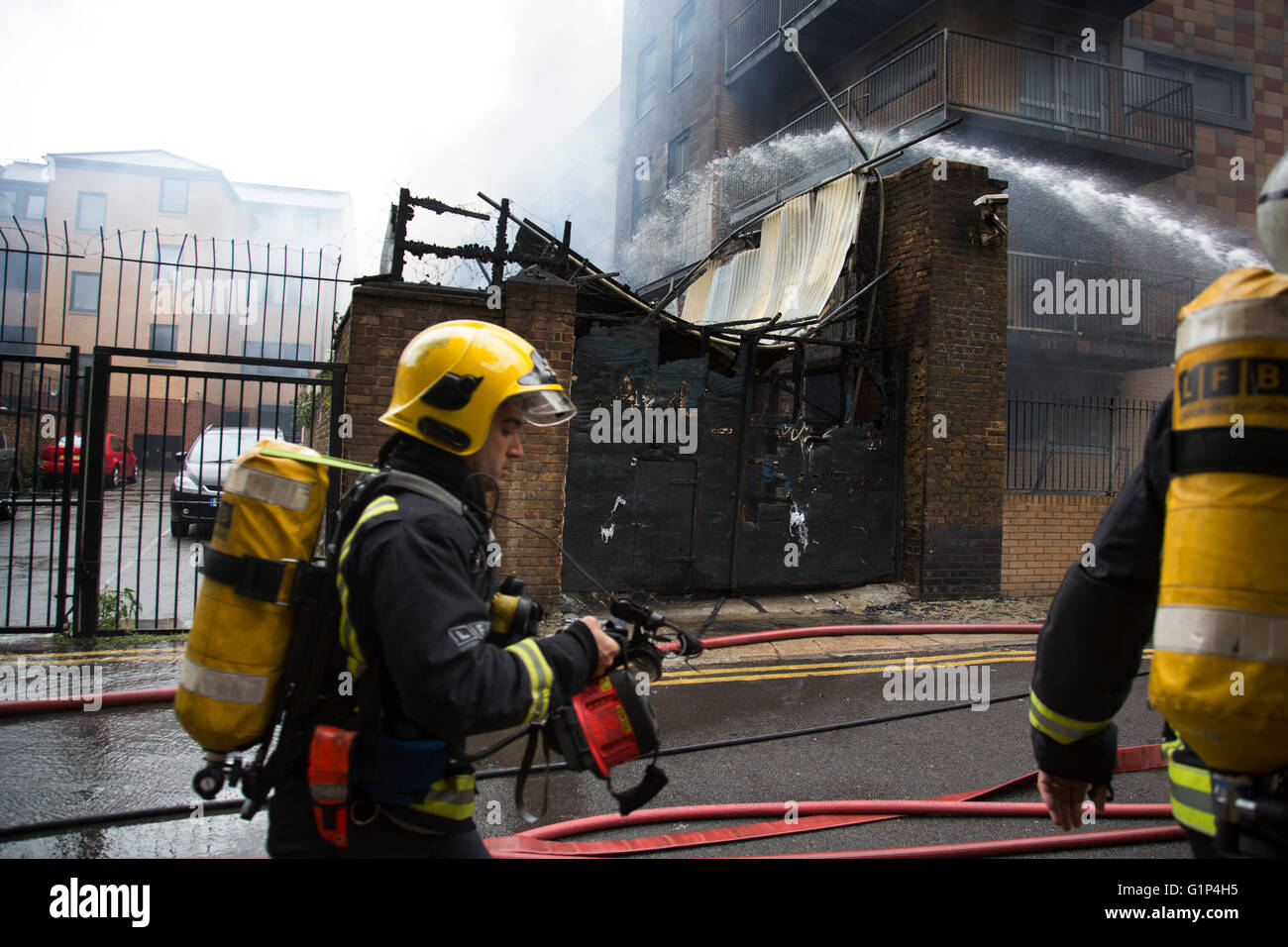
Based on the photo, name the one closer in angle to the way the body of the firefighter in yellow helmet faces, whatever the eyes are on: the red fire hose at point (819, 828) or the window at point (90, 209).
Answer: the red fire hose

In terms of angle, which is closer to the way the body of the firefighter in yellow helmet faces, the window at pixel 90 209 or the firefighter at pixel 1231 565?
the firefighter

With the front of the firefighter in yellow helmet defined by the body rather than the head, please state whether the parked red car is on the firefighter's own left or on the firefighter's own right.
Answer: on the firefighter's own left

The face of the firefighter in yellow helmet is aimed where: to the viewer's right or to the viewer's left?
to the viewer's right

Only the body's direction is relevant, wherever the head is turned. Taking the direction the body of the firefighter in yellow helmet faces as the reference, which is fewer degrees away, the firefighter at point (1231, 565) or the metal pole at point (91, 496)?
the firefighter

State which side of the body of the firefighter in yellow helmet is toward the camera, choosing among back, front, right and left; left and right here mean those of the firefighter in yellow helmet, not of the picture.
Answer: right

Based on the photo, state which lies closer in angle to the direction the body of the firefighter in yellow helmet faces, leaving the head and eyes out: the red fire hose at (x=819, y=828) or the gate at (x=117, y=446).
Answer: the red fire hose

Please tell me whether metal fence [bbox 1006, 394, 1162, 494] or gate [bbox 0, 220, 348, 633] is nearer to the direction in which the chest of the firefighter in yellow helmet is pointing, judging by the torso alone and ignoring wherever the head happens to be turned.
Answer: the metal fence

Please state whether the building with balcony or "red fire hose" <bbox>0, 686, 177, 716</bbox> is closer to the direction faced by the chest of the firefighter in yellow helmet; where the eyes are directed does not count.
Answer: the building with balcony
